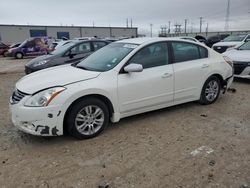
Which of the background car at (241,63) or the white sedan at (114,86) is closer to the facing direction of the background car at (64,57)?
the white sedan

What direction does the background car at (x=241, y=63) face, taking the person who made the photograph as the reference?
facing the viewer and to the left of the viewer

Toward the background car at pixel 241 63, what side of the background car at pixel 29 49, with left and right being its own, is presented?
left

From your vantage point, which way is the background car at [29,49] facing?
to the viewer's left

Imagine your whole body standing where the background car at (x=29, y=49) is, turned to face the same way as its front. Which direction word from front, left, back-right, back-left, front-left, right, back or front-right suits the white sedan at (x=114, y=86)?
left

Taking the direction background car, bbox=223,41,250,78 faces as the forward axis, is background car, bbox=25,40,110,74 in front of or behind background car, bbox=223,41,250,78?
in front

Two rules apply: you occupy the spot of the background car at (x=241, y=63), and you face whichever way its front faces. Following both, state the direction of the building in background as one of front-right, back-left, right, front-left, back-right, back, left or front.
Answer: right

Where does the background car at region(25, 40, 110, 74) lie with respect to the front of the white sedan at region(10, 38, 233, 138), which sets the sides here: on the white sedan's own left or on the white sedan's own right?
on the white sedan's own right
